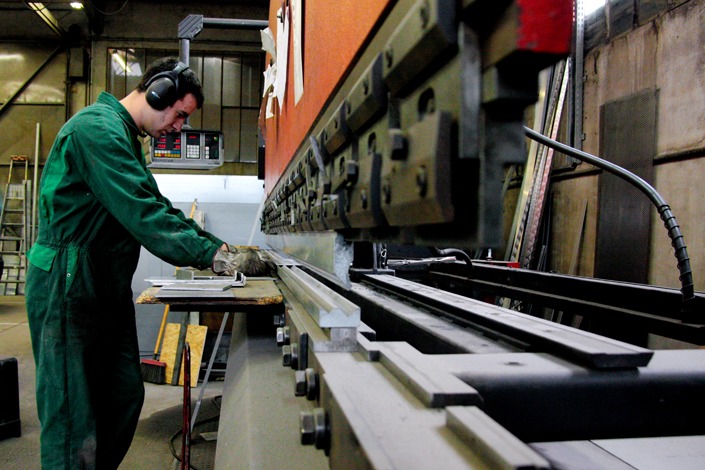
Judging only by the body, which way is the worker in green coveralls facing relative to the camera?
to the viewer's right

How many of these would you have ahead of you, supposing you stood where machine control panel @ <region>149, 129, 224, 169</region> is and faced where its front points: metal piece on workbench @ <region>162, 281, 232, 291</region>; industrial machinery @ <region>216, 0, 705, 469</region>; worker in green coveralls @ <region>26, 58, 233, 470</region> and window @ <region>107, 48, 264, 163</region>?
3

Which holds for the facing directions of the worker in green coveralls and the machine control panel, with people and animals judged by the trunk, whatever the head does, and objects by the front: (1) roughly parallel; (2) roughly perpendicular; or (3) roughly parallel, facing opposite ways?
roughly perpendicular

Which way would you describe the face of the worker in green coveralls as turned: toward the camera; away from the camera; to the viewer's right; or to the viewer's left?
to the viewer's right
